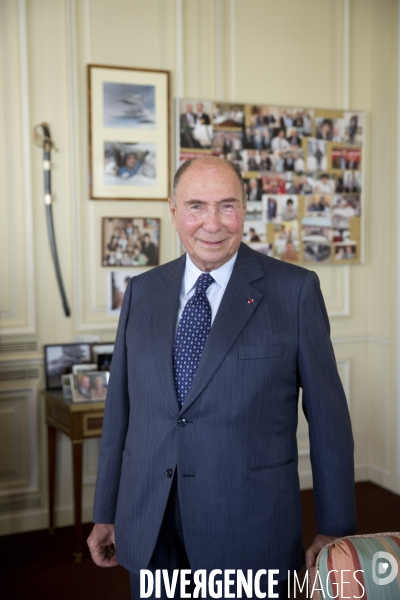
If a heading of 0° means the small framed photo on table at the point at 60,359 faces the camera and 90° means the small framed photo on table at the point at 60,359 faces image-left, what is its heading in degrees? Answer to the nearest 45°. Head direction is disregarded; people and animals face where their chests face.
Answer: approximately 0°

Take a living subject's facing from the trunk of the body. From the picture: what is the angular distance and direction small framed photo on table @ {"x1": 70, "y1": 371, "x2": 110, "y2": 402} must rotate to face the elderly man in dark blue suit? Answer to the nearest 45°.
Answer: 0° — it already faces them
